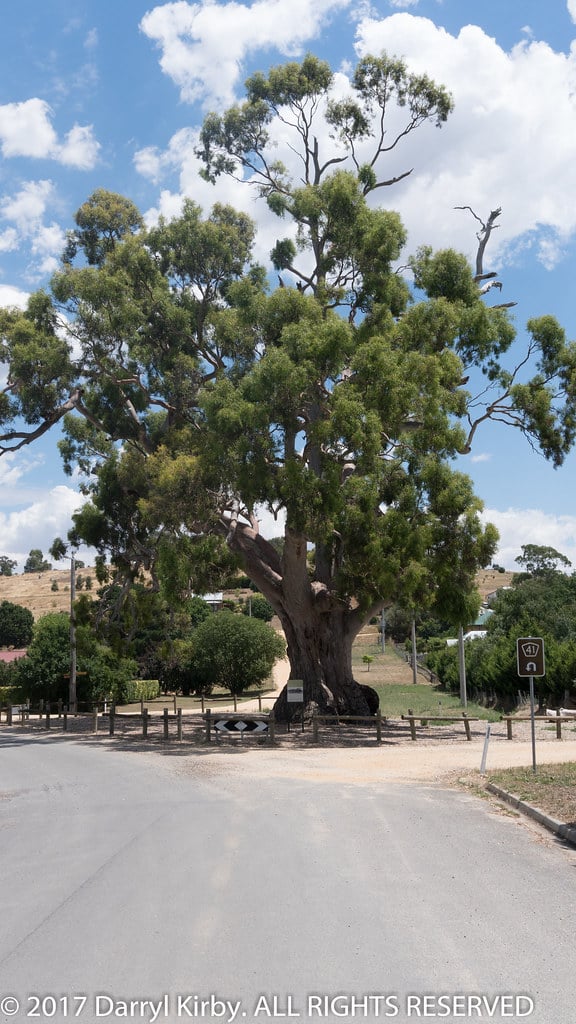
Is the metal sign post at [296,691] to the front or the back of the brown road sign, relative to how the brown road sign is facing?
to the back

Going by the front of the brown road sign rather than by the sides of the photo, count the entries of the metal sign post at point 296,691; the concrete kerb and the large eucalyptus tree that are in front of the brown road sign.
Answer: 1

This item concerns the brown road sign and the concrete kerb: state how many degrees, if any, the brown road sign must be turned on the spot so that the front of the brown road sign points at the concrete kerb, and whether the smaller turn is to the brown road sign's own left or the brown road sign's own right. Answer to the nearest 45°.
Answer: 0° — it already faces it

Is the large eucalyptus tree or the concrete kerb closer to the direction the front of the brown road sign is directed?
the concrete kerb

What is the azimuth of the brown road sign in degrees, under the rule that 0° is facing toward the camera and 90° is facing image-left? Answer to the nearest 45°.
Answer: approximately 0°

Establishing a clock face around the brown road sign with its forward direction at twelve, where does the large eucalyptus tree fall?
The large eucalyptus tree is roughly at 5 o'clock from the brown road sign.

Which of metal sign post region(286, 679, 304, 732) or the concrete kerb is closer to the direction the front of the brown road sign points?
the concrete kerb
